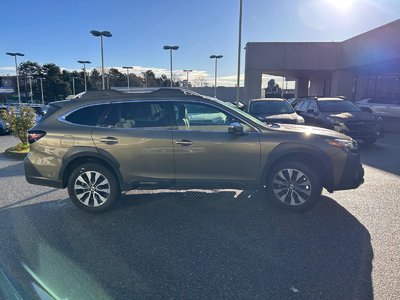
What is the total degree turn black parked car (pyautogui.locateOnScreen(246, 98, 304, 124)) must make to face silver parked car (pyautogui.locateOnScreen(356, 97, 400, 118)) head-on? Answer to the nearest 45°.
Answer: approximately 90° to its left

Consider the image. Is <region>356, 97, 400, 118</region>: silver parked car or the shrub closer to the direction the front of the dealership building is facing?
the shrub

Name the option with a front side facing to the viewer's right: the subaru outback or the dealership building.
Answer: the subaru outback

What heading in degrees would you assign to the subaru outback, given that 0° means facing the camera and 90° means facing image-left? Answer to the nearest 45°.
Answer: approximately 270°

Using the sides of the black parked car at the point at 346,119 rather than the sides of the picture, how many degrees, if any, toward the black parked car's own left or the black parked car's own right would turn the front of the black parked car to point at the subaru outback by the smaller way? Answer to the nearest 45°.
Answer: approximately 45° to the black parked car's own right

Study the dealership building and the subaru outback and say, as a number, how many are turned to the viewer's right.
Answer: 1

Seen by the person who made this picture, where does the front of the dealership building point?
facing the viewer and to the left of the viewer

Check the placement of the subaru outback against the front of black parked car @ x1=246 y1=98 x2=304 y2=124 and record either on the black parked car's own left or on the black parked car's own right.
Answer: on the black parked car's own right

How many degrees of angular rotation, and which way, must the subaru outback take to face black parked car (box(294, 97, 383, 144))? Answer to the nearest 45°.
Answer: approximately 45° to its left

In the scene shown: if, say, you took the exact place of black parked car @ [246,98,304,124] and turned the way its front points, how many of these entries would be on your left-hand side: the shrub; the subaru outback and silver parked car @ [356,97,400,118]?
1

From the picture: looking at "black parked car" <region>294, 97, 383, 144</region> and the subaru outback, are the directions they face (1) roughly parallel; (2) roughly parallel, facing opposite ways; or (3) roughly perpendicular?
roughly perpendicular

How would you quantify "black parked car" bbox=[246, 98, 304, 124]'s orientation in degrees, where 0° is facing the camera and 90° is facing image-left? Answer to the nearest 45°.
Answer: approximately 315°

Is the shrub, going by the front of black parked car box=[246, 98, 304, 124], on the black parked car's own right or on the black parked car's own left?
on the black parked car's own right

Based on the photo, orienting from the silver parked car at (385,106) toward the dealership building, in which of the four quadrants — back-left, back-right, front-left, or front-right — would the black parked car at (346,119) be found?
back-left
